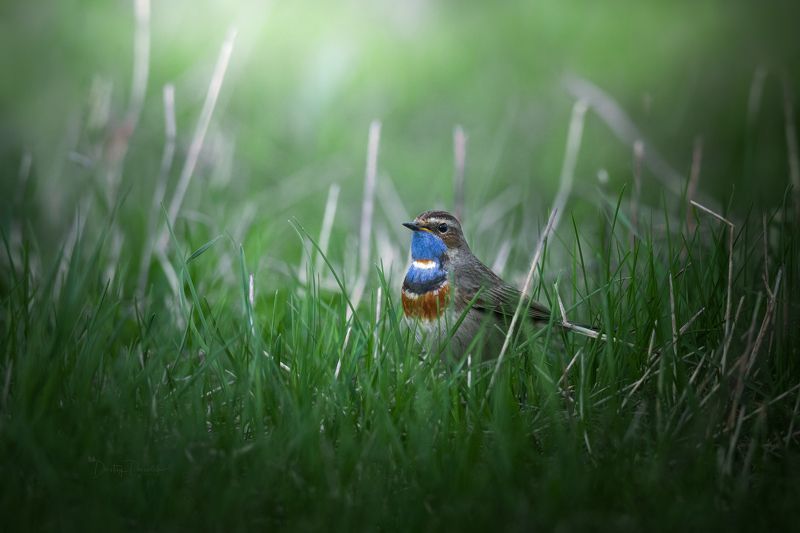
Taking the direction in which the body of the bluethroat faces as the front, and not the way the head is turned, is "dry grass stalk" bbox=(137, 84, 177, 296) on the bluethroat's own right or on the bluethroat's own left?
on the bluethroat's own right

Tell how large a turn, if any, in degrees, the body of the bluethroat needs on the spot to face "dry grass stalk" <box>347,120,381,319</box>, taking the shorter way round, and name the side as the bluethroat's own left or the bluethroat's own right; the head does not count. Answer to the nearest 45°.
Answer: approximately 90° to the bluethroat's own right

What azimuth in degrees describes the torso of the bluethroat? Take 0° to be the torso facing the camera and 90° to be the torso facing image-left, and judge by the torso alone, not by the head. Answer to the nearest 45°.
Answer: approximately 45°
